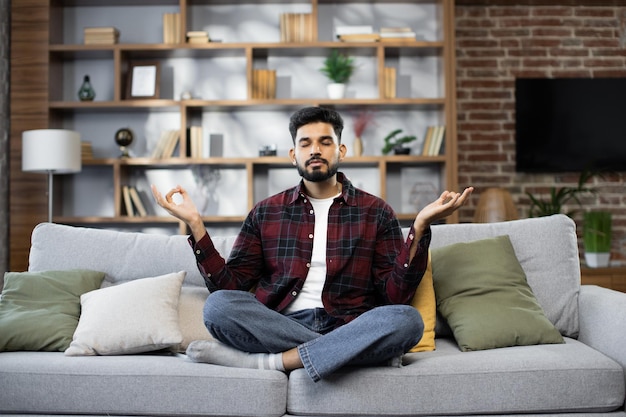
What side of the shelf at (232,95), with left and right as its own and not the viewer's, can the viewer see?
front

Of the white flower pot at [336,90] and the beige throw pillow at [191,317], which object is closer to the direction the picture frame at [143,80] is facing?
the beige throw pillow

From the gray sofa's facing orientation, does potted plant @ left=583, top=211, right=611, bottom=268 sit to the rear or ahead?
to the rear

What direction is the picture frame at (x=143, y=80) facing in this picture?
toward the camera

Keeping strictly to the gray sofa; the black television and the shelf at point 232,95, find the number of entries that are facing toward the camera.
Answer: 3

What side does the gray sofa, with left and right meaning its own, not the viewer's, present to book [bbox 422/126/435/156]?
back

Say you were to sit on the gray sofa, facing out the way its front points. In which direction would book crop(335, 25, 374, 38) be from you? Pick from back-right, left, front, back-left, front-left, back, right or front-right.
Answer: back

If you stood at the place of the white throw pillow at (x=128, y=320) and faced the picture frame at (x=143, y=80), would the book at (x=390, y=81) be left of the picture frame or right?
right

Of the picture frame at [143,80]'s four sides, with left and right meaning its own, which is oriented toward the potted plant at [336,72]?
left

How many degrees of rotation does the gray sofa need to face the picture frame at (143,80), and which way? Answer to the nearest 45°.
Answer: approximately 135° to its right

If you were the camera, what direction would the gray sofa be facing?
facing the viewer

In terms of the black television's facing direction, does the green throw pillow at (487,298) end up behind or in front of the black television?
in front

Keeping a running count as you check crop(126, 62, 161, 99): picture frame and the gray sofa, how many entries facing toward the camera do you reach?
2
